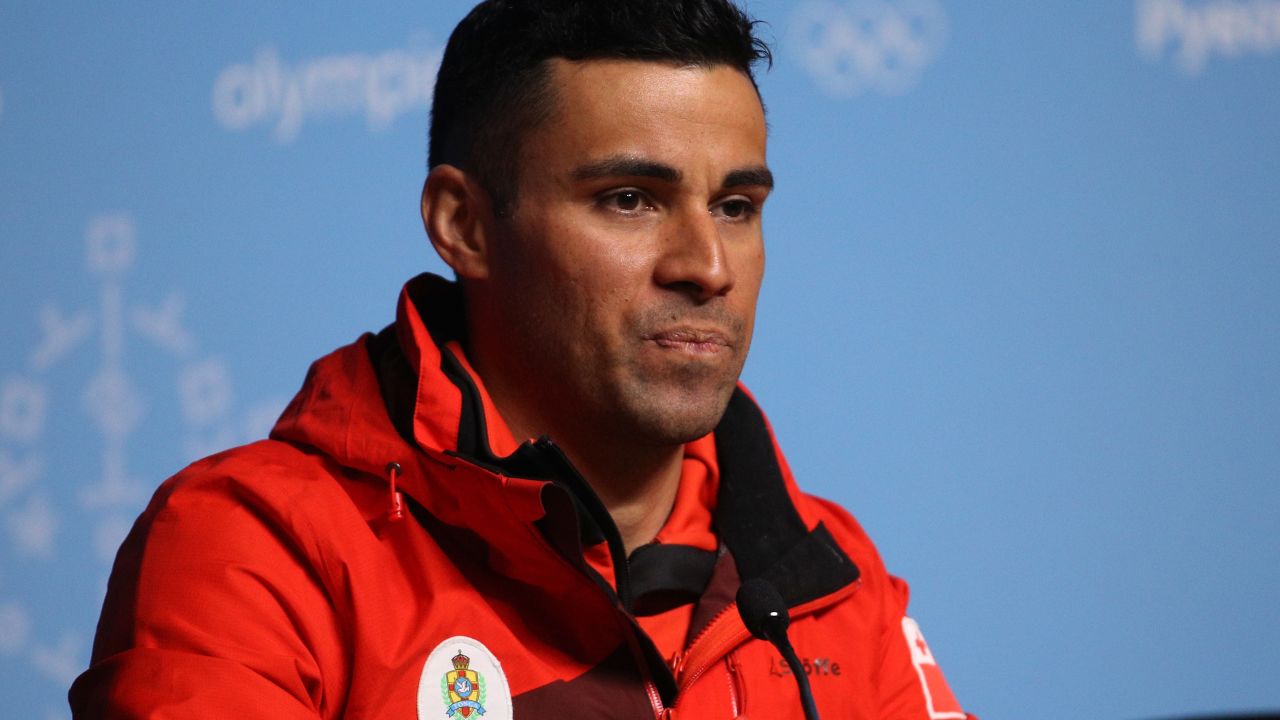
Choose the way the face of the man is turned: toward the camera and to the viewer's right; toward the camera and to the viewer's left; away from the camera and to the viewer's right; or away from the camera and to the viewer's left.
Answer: toward the camera and to the viewer's right

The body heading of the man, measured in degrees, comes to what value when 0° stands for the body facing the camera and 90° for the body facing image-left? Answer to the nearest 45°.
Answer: approximately 315°
